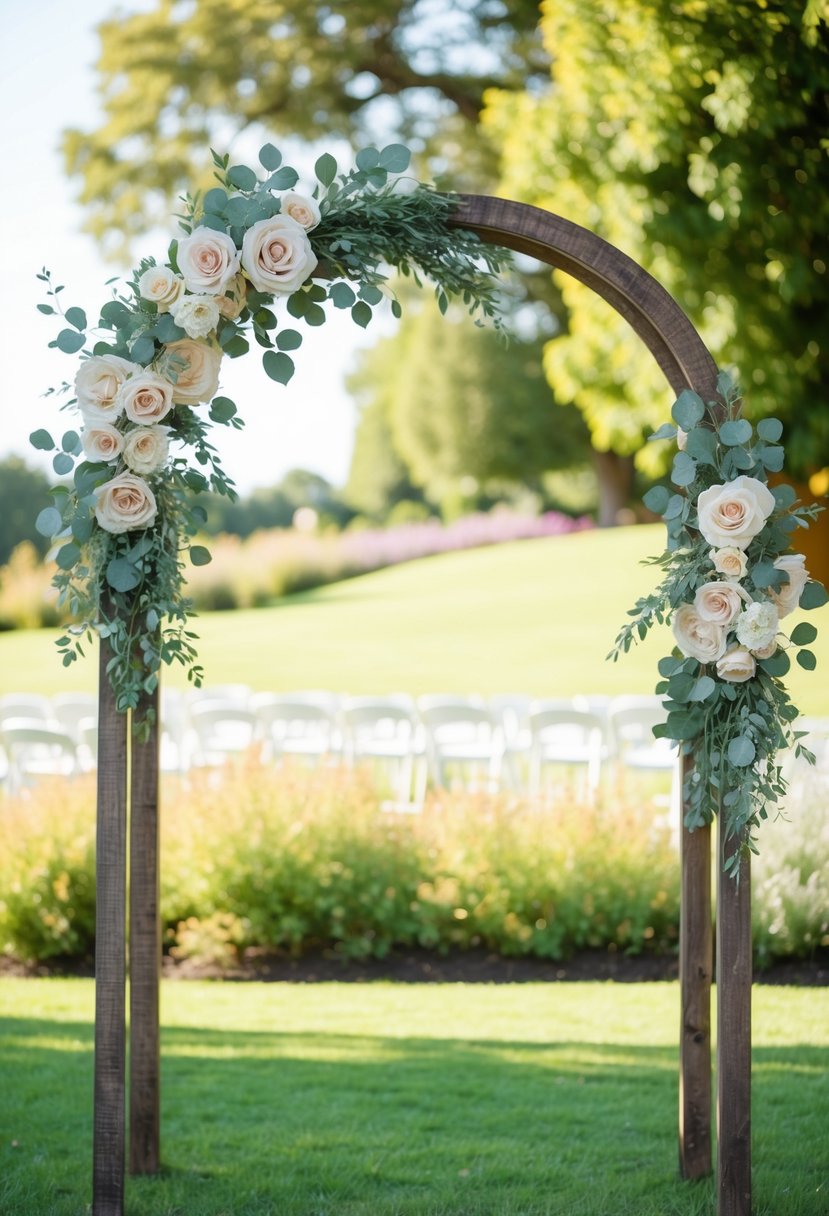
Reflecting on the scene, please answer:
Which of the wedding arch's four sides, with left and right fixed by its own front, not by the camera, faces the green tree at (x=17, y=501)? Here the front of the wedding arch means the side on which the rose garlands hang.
back

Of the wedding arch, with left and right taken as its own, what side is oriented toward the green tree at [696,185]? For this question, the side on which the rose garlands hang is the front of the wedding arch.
back

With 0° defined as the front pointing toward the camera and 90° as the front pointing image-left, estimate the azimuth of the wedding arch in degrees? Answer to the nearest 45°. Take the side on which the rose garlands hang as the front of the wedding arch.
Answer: approximately 0°

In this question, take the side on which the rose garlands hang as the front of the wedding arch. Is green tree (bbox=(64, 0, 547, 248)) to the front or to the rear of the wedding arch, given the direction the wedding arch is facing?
to the rear
